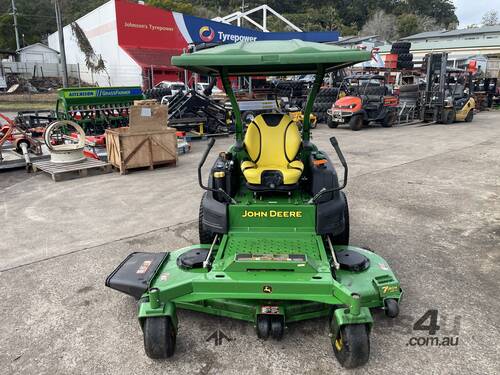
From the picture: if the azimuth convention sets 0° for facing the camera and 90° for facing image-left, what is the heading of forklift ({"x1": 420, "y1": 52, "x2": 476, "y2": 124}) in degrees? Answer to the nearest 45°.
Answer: approximately 45°

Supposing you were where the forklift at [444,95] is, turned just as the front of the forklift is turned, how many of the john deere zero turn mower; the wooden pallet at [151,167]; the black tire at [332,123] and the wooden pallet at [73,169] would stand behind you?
0

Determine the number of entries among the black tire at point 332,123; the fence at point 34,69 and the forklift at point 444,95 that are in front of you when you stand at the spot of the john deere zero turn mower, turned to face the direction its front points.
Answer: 0

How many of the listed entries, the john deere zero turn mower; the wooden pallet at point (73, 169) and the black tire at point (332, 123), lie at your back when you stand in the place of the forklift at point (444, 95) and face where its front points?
0

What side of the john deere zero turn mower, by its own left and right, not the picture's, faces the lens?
front

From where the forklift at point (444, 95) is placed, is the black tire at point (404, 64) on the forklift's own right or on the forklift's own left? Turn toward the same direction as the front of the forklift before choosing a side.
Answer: on the forklift's own right

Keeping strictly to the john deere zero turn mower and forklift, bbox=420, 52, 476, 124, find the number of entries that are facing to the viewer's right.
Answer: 0

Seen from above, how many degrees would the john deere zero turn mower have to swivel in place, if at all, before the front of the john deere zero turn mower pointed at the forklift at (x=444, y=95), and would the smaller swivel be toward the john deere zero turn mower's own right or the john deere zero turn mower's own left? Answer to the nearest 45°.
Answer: approximately 135° to the john deere zero turn mower's own left

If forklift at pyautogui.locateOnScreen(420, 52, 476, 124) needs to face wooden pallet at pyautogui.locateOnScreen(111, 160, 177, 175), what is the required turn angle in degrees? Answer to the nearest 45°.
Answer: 0° — it already faces it

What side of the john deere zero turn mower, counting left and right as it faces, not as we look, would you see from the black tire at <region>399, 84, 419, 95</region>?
back

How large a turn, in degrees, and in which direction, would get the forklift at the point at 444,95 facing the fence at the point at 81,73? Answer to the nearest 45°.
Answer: approximately 45° to its right

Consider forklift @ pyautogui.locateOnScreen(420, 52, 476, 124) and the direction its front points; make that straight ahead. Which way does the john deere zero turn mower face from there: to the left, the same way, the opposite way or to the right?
to the left

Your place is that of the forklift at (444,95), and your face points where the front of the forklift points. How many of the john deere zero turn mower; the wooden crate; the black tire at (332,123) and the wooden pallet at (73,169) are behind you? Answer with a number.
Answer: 0

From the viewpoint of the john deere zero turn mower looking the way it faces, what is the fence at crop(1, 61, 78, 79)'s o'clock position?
The fence is roughly at 5 o'clock from the john deere zero turn mower.

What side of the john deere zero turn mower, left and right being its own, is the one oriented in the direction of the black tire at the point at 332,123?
back

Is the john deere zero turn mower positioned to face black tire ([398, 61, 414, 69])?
no

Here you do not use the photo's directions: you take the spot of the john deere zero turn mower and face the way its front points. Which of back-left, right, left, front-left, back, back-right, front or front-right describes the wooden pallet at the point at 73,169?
back-right

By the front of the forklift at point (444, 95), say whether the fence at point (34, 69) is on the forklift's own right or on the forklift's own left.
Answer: on the forklift's own right

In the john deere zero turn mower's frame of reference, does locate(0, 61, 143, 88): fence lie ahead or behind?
behind

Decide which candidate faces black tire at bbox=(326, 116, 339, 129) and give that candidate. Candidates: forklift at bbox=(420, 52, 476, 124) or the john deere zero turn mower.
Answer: the forklift
